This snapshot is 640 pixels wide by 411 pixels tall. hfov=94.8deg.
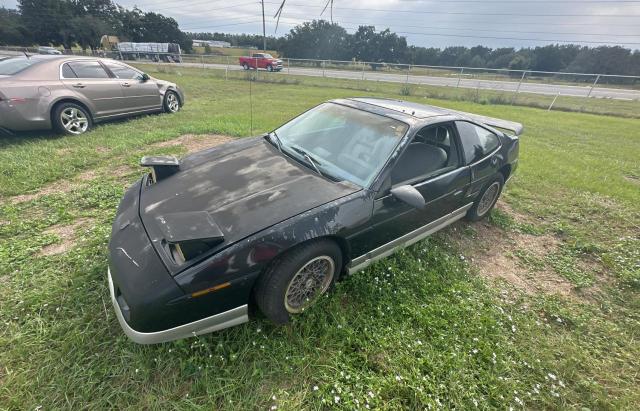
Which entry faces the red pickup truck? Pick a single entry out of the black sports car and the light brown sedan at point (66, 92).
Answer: the light brown sedan

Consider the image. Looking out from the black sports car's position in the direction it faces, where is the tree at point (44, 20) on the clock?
The tree is roughly at 3 o'clock from the black sports car.

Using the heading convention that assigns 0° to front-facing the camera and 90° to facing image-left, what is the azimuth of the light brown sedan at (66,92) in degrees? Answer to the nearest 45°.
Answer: approximately 225°

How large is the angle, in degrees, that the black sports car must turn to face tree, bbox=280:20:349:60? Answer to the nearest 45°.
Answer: approximately 135° to its right

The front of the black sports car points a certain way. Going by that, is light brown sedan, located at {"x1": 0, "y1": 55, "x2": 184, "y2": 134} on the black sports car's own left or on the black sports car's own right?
on the black sports car's own right

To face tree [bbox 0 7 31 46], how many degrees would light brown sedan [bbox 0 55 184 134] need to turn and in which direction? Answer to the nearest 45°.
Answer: approximately 45° to its left

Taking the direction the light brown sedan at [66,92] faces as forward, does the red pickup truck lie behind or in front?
in front

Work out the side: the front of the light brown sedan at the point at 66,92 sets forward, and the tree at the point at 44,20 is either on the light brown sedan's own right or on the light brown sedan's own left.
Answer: on the light brown sedan's own left

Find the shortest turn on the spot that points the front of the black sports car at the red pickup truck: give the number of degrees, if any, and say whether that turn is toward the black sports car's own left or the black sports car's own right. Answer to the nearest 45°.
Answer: approximately 135° to the black sports car's own right

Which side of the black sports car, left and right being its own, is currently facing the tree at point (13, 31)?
right

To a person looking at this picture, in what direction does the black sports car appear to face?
facing the viewer and to the left of the viewer
